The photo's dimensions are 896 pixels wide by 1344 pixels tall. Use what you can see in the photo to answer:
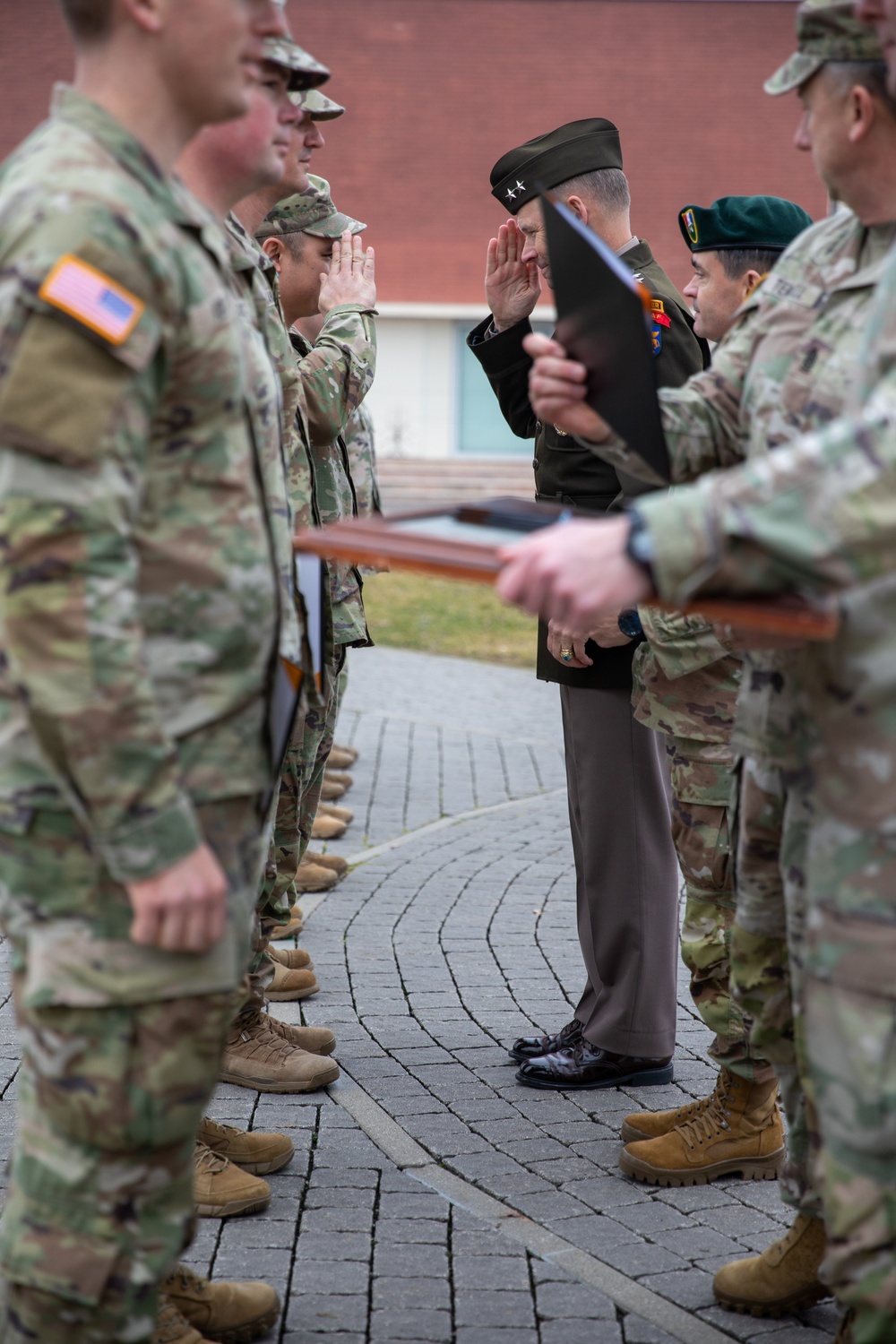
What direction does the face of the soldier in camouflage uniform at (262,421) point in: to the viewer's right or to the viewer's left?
to the viewer's right

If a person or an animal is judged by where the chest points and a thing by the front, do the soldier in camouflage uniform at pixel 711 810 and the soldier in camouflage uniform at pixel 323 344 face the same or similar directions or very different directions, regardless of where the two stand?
very different directions

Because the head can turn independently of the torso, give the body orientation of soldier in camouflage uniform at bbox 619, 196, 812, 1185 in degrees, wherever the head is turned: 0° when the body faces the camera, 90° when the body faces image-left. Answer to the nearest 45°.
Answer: approximately 90°

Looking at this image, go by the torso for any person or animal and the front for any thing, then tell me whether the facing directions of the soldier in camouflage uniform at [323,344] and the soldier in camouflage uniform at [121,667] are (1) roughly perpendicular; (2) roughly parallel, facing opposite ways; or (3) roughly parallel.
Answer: roughly parallel

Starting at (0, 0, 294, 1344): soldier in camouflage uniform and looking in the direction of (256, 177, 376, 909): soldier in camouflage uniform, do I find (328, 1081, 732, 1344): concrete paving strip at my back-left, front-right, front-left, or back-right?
front-right

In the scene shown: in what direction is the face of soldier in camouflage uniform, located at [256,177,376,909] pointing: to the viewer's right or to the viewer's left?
to the viewer's right

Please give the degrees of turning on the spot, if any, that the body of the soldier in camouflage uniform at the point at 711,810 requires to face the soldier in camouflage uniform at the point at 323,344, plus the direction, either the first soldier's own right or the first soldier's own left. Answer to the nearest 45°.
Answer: approximately 45° to the first soldier's own right

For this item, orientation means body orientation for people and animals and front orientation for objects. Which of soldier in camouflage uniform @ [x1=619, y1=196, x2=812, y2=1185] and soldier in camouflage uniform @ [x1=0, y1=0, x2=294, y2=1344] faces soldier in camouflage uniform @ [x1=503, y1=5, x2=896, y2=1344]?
soldier in camouflage uniform @ [x1=0, y1=0, x2=294, y2=1344]

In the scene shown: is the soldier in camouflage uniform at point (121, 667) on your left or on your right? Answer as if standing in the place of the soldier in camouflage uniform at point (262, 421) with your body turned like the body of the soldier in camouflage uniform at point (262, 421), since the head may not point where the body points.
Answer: on your right

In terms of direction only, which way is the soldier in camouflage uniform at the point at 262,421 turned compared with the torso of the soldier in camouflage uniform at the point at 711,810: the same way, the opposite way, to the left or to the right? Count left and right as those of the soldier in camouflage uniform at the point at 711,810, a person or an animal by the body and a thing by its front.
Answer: the opposite way

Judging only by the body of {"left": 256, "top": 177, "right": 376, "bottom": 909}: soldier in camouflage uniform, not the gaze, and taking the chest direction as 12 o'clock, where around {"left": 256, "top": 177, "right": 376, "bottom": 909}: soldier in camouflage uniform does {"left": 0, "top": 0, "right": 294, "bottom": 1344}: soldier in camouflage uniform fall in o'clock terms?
{"left": 0, "top": 0, "right": 294, "bottom": 1344}: soldier in camouflage uniform is roughly at 3 o'clock from {"left": 256, "top": 177, "right": 376, "bottom": 909}: soldier in camouflage uniform.

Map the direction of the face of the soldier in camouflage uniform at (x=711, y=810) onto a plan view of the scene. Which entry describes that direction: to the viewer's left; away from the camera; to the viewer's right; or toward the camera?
to the viewer's left

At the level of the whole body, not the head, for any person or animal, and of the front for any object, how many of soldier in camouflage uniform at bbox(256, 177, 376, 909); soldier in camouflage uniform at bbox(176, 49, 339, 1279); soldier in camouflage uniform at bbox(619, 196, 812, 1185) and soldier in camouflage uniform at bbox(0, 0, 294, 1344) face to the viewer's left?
1

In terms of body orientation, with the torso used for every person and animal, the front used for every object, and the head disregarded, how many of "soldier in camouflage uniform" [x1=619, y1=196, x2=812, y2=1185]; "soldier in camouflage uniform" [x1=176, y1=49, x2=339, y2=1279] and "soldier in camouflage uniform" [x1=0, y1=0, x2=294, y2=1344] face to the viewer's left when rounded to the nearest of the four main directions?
1

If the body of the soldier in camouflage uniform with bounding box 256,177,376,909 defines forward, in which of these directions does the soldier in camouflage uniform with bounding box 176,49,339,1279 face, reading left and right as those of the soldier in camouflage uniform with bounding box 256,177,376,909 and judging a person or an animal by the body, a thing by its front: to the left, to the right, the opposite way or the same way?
the same way

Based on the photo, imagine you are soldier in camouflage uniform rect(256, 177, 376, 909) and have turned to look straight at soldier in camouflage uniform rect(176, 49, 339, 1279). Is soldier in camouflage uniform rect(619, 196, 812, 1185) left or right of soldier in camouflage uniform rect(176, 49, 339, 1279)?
left

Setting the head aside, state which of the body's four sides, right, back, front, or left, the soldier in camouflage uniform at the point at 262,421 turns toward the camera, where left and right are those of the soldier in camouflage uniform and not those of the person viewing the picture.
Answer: right
